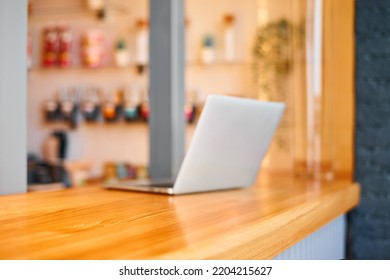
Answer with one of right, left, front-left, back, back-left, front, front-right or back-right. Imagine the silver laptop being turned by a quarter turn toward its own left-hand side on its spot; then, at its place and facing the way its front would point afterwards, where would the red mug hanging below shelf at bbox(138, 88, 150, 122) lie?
back-right

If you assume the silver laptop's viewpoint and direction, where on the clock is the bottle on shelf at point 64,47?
The bottle on shelf is roughly at 1 o'clock from the silver laptop.

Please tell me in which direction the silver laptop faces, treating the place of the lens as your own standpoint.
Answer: facing away from the viewer and to the left of the viewer

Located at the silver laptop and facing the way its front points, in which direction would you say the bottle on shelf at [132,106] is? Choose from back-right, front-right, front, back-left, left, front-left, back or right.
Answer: front-right

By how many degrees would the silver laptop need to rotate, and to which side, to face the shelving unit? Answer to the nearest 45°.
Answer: approximately 45° to its right

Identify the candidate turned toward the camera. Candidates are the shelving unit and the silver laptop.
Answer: the shelving unit

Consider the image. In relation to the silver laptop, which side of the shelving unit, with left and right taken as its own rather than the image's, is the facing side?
front

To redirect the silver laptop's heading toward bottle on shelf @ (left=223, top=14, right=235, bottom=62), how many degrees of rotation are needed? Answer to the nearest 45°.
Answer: approximately 45° to its right

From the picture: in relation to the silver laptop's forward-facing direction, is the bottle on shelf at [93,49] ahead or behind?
ahead

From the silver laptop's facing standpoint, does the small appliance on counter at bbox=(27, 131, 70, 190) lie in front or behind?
in front

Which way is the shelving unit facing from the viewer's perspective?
toward the camera

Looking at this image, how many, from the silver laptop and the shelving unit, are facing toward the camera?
1
